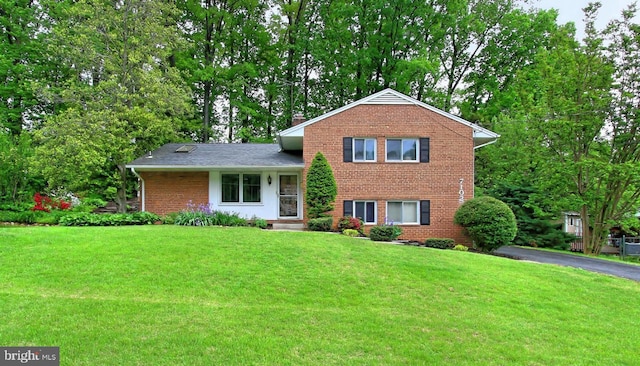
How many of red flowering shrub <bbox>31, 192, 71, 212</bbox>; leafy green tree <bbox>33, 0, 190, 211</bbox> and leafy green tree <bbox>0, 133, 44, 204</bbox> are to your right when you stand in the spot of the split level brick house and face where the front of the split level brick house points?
3

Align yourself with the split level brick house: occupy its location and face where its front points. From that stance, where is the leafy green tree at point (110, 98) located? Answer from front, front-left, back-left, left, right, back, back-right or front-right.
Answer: right

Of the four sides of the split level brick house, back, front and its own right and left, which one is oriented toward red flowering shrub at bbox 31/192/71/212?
right

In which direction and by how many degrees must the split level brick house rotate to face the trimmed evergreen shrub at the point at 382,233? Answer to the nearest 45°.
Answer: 0° — it already faces it

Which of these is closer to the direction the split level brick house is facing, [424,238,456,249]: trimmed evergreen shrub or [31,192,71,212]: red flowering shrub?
the trimmed evergreen shrub

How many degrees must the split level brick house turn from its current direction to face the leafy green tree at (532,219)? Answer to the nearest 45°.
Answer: approximately 135° to its left

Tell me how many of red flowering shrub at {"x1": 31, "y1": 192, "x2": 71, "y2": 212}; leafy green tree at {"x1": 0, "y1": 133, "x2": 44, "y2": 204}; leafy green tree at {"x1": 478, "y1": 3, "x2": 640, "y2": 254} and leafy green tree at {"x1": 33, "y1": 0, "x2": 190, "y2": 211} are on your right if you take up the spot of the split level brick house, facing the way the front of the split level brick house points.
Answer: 3

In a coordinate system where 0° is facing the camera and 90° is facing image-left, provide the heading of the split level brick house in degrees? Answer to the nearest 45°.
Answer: approximately 0°

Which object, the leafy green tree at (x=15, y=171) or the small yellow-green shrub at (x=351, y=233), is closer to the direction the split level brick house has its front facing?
the small yellow-green shrub

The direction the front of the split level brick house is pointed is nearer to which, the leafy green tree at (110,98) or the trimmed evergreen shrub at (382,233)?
the trimmed evergreen shrub

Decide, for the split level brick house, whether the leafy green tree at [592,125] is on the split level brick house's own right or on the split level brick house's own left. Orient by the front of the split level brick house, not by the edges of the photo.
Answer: on the split level brick house's own left
